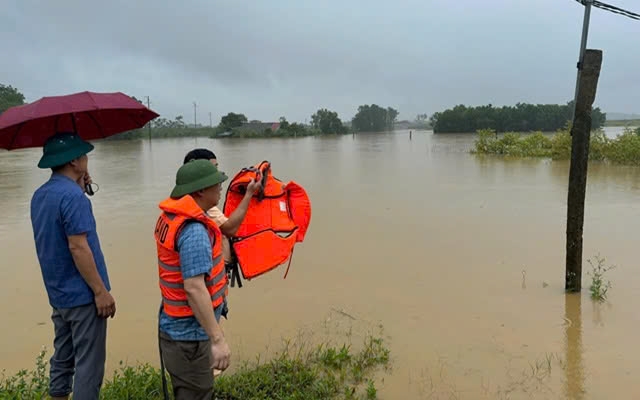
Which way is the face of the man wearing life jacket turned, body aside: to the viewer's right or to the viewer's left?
to the viewer's right

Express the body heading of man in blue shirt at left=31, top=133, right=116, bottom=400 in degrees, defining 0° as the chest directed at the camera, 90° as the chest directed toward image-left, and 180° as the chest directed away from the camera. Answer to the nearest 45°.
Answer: approximately 225°

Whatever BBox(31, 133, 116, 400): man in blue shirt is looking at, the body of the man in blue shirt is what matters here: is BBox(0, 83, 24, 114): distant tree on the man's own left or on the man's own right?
on the man's own left

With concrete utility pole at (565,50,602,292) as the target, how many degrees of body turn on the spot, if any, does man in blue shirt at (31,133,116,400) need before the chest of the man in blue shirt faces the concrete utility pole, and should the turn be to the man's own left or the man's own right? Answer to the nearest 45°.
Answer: approximately 45° to the man's own right
